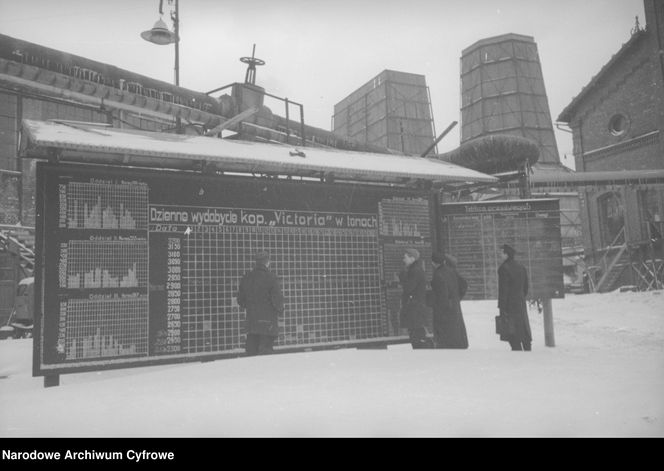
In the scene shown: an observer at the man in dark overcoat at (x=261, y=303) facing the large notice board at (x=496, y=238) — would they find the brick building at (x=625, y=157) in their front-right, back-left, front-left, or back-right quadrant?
front-left

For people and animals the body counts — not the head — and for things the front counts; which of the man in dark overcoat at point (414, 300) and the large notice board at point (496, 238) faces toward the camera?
the large notice board

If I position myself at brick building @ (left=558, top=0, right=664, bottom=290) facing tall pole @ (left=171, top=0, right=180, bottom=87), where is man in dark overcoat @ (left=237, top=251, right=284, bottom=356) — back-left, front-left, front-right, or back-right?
front-left

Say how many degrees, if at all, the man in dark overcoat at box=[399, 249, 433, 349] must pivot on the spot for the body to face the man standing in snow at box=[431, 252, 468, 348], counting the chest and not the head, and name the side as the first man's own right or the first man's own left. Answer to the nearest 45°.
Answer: approximately 180°

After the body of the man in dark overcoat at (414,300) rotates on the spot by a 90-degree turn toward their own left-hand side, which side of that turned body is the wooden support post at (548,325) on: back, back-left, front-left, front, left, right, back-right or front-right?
back-left

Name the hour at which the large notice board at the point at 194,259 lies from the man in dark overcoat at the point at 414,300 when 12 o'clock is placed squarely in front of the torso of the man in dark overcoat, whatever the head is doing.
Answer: The large notice board is roughly at 11 o'clock from the man in dark overcoat.

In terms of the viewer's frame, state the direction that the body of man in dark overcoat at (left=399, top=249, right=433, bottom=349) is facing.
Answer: to the viewer's left

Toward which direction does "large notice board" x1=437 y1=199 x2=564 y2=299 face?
toward the camera

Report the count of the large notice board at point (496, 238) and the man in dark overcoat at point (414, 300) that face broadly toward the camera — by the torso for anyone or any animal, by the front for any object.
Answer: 1

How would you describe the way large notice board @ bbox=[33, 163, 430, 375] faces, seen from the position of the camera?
facing the viewer and to the right of the viewer

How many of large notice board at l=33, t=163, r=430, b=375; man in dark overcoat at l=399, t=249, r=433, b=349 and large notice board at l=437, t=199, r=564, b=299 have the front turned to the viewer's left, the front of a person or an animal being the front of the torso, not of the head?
1

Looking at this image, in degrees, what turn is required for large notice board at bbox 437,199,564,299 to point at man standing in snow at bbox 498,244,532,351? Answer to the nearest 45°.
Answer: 0° — it already faces them

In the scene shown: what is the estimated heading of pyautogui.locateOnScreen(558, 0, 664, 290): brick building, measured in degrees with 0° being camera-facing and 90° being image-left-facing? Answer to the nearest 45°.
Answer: approximately 45°

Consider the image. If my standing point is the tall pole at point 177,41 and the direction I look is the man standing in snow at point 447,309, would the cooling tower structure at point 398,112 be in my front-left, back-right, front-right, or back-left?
back-left

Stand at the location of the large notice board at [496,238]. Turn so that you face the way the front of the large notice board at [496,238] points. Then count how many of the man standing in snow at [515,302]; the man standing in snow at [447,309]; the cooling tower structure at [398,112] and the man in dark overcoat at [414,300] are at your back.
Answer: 1

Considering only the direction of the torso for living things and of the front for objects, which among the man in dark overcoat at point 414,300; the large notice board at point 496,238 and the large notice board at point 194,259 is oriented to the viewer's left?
the man in dark overcoat

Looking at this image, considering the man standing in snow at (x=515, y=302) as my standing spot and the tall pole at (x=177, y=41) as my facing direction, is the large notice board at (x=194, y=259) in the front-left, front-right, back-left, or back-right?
front-left

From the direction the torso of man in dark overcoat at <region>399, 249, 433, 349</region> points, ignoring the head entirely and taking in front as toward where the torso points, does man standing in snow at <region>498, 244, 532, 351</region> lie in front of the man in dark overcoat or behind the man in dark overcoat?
behind

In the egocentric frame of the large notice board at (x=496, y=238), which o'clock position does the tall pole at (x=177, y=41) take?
The tall pole is roughly at 4 o'clock from the large notice board.

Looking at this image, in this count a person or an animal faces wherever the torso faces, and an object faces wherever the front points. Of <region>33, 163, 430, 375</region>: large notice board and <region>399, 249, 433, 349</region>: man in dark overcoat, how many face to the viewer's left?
1

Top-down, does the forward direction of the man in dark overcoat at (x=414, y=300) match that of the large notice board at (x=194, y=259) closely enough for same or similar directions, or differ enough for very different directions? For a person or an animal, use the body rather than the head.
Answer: very different directions
